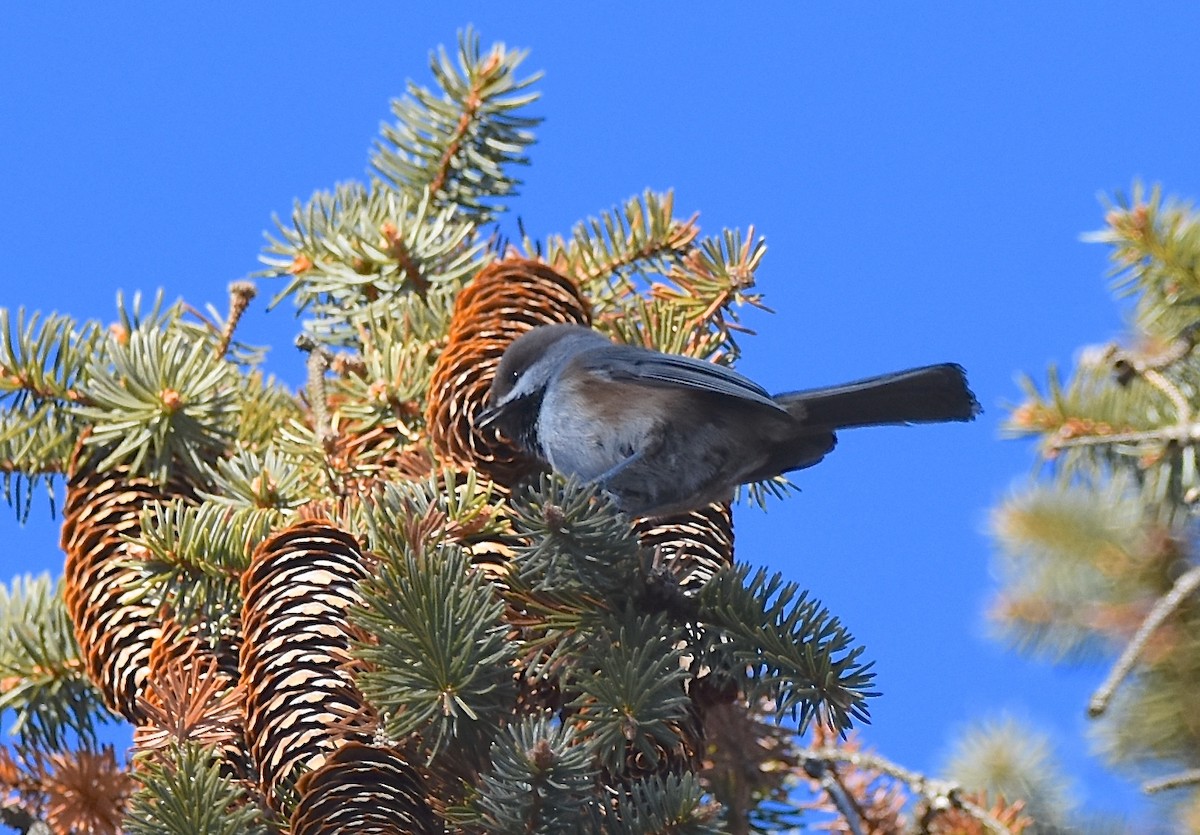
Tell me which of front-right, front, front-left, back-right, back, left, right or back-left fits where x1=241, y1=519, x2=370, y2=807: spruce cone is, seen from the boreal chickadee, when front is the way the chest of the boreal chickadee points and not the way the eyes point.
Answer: front-left

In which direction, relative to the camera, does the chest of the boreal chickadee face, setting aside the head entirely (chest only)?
to the viewer's left

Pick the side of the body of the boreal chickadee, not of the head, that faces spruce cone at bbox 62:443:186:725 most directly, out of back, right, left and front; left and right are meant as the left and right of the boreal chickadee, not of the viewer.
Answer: front
